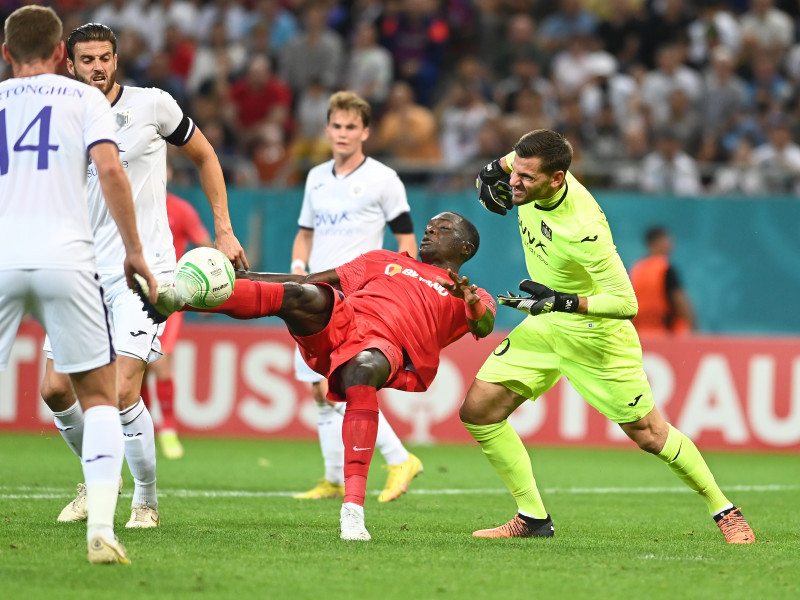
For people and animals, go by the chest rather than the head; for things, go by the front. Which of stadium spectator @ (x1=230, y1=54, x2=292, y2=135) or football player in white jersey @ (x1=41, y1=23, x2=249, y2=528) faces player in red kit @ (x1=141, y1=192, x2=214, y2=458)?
the stadium spectator

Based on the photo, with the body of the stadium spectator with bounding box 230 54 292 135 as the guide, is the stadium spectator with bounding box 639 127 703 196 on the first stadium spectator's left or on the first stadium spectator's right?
on the first stadium spectator's left

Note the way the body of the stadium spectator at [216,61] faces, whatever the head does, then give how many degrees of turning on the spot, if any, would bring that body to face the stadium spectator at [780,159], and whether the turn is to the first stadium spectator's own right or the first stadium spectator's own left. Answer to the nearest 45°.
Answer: approximately 45° to the first stadium spectator's own left

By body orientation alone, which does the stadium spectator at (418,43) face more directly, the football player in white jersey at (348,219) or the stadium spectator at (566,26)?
the football player in white jersey

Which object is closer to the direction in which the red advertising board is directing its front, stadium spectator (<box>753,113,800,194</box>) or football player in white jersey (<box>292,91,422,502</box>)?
the football player in white jersey

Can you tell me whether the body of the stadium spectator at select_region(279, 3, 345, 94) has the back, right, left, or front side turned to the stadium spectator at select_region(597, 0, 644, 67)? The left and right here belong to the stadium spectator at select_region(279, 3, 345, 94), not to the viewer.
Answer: left

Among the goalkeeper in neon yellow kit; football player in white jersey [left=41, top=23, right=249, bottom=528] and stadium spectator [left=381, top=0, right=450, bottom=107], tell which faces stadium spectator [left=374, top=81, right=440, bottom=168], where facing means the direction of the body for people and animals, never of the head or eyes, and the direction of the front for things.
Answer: stadium spectator [left=381, top=0, right=450, bottom=107]

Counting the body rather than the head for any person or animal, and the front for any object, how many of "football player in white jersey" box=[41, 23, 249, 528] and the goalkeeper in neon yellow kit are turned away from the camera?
0

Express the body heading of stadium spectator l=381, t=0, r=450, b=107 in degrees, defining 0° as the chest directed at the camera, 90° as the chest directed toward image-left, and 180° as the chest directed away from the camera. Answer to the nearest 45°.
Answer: approximately 0°

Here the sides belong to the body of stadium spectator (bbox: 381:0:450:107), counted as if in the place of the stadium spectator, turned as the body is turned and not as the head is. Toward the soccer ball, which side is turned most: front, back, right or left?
front

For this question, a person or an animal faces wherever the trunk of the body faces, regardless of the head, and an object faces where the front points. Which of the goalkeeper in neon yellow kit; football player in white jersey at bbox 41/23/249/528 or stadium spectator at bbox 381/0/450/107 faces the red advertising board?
the stadium spectator
